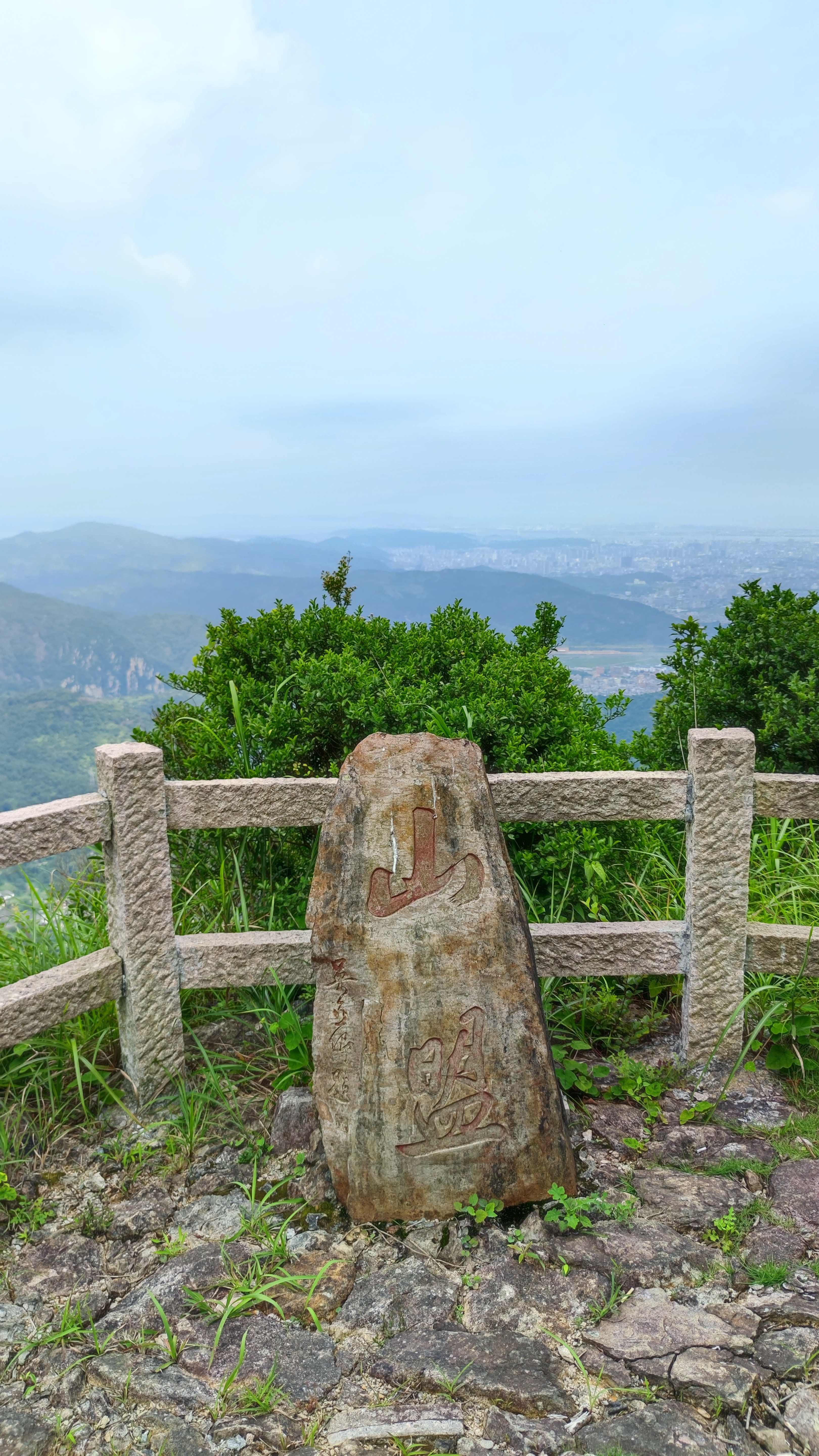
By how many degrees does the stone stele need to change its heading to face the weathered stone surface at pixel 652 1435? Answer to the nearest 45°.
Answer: approximately 45° to its left

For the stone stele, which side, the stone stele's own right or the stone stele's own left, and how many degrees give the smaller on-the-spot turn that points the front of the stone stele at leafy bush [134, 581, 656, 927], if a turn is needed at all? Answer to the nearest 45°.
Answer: approximately 180°

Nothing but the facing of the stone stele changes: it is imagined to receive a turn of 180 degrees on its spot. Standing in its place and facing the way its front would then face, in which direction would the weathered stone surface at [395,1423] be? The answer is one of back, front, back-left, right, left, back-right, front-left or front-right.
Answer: back

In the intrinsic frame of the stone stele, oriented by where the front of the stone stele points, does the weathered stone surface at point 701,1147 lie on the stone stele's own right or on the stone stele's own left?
on the stone stele's own left

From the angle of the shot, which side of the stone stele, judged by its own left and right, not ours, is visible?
front

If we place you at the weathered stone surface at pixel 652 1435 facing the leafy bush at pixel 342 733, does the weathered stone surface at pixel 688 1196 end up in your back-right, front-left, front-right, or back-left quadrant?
front-right

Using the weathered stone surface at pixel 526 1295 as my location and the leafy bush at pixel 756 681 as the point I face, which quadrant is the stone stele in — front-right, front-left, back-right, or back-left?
front-left

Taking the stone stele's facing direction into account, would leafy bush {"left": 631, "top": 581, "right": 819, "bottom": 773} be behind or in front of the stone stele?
behind

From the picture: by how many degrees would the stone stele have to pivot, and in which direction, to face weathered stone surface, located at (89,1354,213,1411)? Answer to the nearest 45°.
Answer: approximately 45° to its right

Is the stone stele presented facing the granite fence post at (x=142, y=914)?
no

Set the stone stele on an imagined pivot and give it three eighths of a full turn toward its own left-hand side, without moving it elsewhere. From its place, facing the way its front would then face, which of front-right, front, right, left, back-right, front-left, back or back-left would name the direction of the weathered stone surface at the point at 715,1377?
right

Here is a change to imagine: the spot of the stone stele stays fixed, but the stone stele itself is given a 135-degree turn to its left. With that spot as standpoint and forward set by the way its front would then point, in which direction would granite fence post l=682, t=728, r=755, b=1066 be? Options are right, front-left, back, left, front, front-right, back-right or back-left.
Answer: front

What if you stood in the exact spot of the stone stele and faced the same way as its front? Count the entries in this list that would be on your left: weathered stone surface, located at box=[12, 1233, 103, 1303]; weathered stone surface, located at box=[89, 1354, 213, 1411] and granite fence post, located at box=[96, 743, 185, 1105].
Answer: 0
